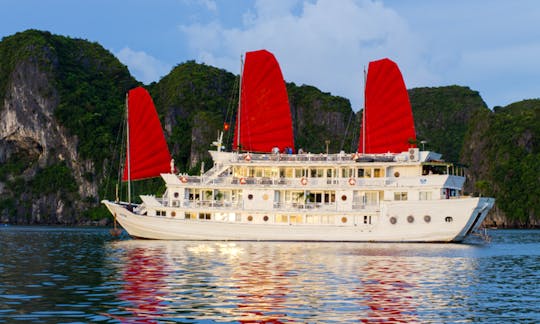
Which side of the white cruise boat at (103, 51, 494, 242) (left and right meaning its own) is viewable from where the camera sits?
left
